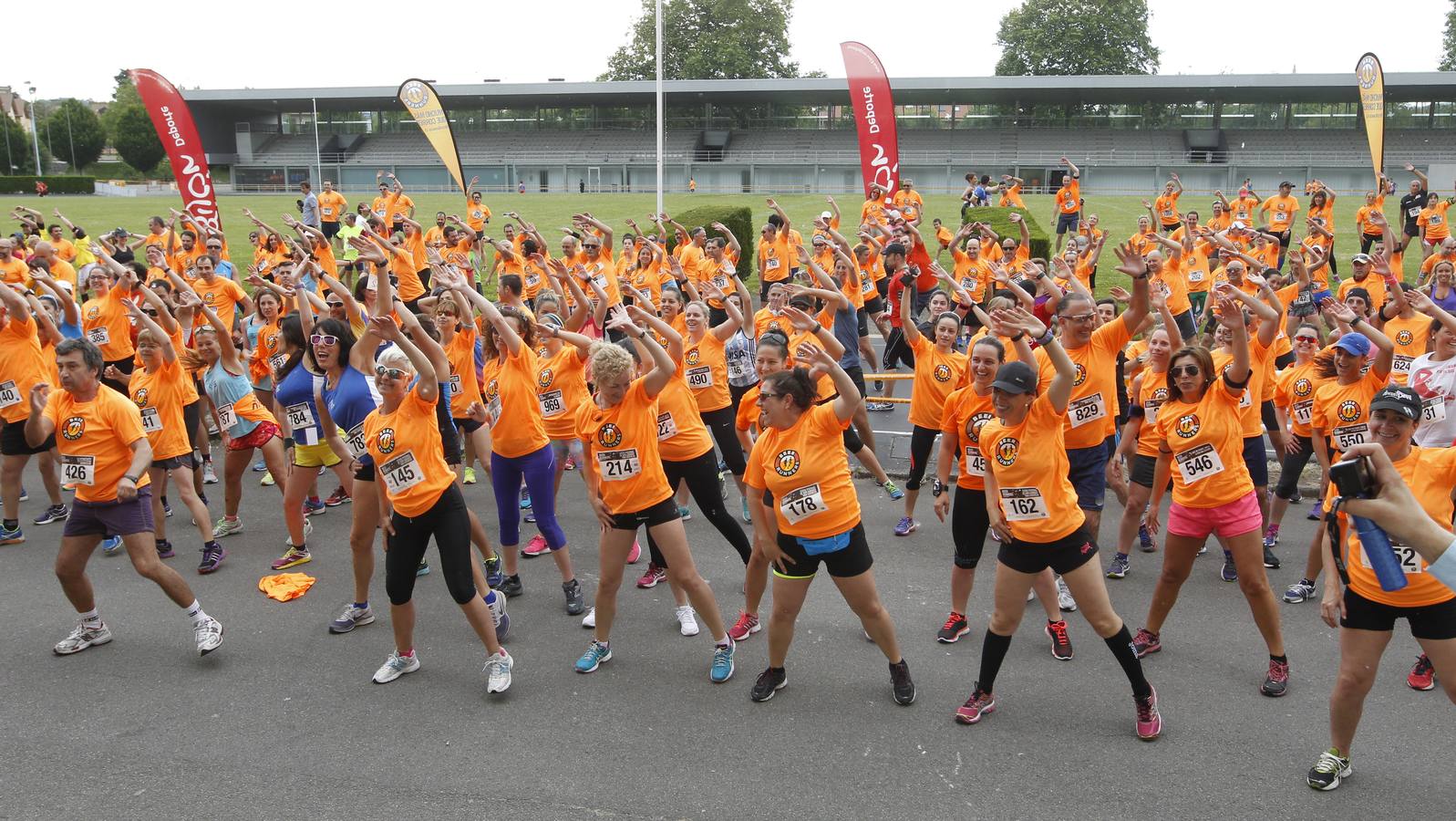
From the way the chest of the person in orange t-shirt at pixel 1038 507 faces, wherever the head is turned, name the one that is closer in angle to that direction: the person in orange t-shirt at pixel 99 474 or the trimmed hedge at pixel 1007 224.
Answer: the person in orange t-shirt

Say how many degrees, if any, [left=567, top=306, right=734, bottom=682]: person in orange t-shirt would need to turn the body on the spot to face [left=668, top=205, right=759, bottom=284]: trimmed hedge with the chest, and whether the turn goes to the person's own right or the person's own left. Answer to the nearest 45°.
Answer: approximately 180°

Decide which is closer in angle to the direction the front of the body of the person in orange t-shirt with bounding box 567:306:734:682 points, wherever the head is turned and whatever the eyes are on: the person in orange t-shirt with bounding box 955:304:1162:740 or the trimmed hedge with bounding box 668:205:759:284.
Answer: the person in orange t-shirt

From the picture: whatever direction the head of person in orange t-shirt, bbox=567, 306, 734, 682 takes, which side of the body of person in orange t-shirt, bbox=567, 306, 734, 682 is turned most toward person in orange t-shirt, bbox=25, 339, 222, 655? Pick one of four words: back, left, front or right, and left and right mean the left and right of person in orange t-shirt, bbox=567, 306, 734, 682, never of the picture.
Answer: right

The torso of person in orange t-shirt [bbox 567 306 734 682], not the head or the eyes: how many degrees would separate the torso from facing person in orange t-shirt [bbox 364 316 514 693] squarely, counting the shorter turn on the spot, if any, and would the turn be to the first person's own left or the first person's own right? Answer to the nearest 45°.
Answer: approximately 90° to the first person's own right

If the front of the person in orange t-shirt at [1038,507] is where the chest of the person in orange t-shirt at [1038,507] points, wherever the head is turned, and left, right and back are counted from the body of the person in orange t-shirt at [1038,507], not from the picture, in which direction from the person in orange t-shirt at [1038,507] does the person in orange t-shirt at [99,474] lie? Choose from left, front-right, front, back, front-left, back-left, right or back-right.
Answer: front-right

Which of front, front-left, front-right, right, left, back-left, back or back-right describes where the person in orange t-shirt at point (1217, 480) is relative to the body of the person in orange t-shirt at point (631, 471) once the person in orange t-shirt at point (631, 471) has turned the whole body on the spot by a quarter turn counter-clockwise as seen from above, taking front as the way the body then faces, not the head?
front

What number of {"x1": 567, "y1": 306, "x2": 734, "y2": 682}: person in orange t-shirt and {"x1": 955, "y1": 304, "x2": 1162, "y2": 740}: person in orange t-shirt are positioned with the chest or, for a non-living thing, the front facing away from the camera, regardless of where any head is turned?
0

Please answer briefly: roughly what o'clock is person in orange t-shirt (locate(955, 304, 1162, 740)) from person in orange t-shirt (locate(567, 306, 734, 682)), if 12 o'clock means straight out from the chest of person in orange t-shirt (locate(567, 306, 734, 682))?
person in orange t-shirt (locate(955, 304, 1162, 740)) is roughly at 10 o'clock from person in orange t-shirt (locate(567, 306, 734, 682)).

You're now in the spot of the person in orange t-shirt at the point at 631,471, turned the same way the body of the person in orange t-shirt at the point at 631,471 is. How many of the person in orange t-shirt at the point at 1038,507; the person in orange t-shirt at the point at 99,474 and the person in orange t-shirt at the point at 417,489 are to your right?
2

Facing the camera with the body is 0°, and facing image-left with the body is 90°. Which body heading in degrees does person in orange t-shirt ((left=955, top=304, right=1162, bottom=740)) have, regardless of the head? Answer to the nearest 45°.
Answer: approximately 45°

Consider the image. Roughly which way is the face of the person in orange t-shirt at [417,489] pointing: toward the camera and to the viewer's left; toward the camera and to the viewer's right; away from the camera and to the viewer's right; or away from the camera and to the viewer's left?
toward the camera and to the viewer's left

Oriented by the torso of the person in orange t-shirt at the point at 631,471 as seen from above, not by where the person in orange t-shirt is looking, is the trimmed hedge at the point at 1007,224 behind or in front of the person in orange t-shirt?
behind
